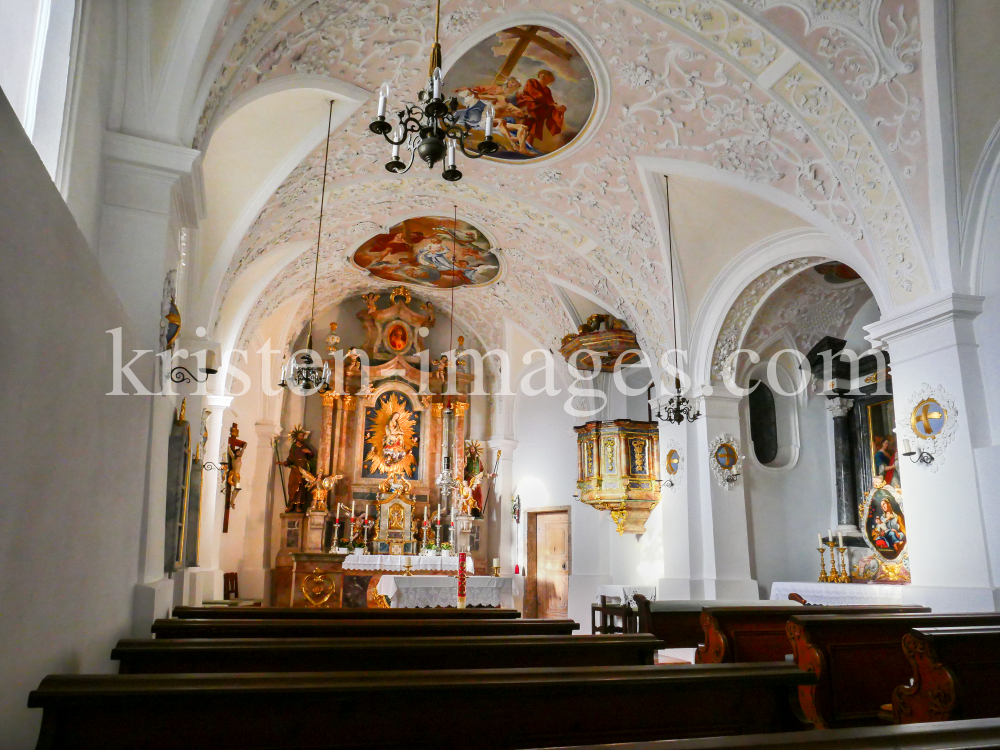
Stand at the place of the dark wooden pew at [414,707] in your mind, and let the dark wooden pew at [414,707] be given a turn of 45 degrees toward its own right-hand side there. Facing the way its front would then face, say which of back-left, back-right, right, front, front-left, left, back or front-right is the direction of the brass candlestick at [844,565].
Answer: front

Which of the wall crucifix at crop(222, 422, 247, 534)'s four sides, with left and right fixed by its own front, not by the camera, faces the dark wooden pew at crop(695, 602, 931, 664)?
front

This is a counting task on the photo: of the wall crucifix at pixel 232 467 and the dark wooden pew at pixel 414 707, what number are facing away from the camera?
1

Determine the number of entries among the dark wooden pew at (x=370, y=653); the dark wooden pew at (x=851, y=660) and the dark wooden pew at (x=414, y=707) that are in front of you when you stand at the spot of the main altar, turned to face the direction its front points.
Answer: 3

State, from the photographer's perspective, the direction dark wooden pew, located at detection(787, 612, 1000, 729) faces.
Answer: facing away from the viewer and to the left of the viewer

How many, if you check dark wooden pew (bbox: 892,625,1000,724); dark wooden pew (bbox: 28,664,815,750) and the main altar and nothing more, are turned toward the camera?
1

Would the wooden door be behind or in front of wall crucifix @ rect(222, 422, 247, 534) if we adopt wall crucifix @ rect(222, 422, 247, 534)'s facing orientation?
in front

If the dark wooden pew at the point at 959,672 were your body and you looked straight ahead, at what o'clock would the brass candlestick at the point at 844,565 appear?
The brass candlestick is roughly at 1 o'clock from the dark wooden pew.

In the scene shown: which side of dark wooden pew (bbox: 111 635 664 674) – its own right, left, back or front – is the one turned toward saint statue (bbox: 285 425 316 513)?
front

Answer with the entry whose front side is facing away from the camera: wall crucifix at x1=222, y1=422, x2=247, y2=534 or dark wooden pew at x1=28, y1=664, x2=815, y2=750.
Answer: the dark wooden pew

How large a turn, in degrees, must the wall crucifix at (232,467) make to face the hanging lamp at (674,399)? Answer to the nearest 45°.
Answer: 0° — it already faces it

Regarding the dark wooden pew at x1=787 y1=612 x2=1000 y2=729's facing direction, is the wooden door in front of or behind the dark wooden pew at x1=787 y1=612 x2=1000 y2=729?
in front

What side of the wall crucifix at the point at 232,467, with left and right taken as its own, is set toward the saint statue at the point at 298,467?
left

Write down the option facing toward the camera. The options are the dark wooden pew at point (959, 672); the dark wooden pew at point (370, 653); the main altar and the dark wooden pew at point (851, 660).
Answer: the main altar

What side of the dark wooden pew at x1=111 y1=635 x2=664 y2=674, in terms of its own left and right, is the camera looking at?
back

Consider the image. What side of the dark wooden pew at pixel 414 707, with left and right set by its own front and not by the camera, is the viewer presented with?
back

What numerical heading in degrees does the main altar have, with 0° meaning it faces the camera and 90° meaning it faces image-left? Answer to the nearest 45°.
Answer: approximately 0°
